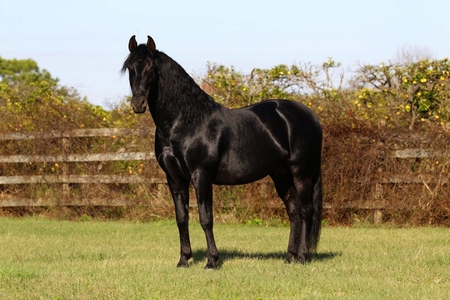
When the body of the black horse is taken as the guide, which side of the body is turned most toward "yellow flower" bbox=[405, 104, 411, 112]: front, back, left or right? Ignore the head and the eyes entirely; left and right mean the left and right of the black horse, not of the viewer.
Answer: back

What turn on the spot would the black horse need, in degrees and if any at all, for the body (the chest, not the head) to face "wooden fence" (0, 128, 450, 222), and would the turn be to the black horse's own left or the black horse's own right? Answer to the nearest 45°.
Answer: approximately 90° to the black horse's own right

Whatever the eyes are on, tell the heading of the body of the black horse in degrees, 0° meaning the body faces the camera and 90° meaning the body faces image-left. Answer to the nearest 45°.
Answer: approximately 45°
